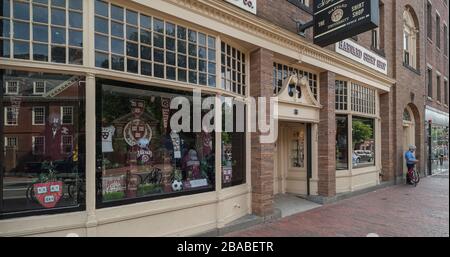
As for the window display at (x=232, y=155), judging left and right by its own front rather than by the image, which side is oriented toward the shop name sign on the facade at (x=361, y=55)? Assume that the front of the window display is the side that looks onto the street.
left

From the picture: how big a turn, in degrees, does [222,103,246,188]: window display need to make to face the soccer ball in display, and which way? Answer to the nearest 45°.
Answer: approximately 90° to its right
